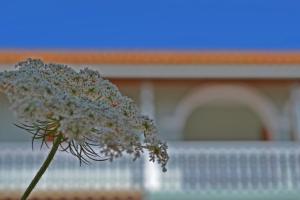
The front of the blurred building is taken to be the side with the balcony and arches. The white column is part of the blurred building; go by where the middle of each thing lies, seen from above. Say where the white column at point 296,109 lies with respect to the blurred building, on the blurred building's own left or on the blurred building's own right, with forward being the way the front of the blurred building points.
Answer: on the blurred building's own left

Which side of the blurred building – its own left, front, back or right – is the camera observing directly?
front
